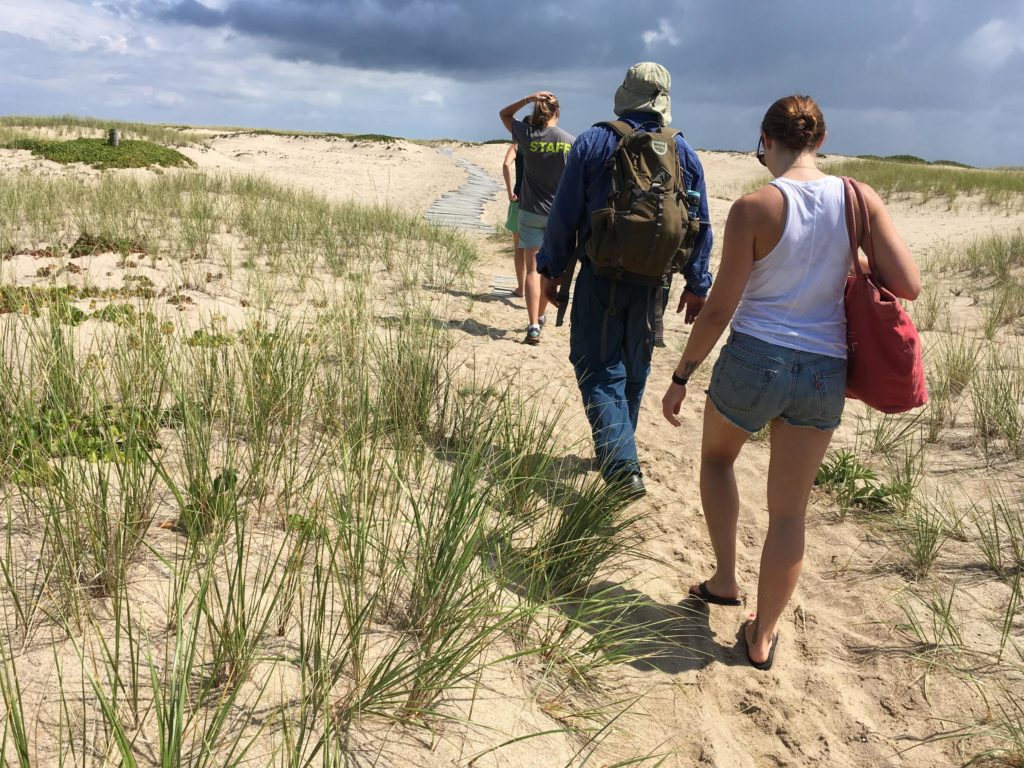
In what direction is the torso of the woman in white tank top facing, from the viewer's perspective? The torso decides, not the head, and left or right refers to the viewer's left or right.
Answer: facing away from the viewer and to the left of the viewer

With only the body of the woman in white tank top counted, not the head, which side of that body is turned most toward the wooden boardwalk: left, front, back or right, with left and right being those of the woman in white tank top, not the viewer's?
front

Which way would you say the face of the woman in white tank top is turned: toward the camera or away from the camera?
away from the camera

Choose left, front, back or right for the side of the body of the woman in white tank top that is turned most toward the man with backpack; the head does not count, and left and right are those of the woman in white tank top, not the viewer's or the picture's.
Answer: front
